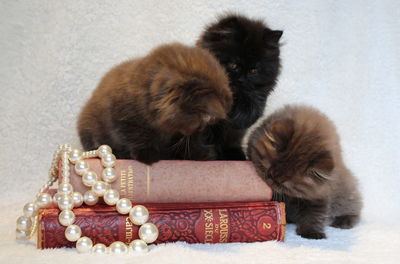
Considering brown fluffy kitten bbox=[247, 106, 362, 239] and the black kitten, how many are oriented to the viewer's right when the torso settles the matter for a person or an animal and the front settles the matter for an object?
0

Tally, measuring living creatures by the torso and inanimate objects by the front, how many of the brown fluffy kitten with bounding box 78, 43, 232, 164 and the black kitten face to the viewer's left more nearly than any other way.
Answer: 0

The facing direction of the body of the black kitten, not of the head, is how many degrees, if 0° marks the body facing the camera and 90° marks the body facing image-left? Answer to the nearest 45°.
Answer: approximately 0°
